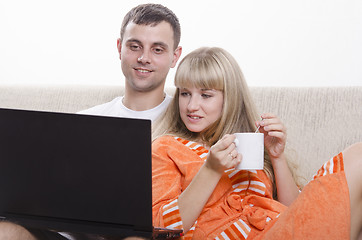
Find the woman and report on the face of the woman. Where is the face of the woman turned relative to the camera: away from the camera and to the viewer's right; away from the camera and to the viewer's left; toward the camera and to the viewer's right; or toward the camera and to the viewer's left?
toward the camera and to the viewer's left

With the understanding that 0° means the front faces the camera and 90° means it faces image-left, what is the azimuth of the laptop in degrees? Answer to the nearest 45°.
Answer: approximately 225°

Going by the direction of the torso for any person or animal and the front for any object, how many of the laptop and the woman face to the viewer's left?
0

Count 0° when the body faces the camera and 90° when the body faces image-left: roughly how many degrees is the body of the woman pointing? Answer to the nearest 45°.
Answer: approximately 315°
